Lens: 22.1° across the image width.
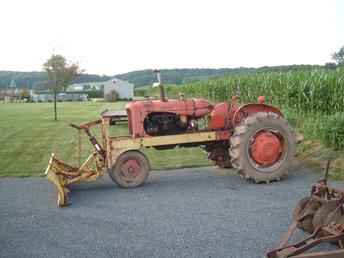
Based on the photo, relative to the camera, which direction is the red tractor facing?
to the viewer's left

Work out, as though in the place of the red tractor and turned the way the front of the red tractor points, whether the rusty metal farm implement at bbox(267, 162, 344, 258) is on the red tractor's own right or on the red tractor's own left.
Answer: on the red tractor's own left
